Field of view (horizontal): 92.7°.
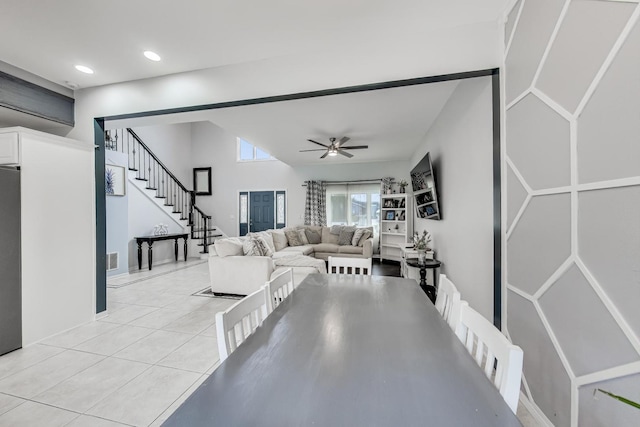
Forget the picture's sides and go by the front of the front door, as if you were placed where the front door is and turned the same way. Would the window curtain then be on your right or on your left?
on your left

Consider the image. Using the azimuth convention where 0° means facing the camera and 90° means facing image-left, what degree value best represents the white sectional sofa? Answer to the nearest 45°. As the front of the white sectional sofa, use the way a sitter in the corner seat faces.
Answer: approximately 315°

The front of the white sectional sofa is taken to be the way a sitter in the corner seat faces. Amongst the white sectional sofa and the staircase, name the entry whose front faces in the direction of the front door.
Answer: the staircase

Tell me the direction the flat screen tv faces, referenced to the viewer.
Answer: facing to the left of the viewer

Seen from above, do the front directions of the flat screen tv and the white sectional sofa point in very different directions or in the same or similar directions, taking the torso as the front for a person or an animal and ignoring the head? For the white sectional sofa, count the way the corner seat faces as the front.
very different directions

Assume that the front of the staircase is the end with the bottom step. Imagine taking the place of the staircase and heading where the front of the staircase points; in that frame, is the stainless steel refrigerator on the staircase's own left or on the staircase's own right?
on the staircase's own right

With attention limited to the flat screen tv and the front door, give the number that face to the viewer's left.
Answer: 1

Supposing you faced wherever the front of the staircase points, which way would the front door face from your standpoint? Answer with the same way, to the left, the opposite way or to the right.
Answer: to the right

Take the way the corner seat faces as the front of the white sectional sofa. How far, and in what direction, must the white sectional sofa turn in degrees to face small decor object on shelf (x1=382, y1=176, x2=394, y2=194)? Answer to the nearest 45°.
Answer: approximately 90° to its left

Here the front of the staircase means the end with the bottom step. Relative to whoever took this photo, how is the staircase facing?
facing to the right of the viewer
